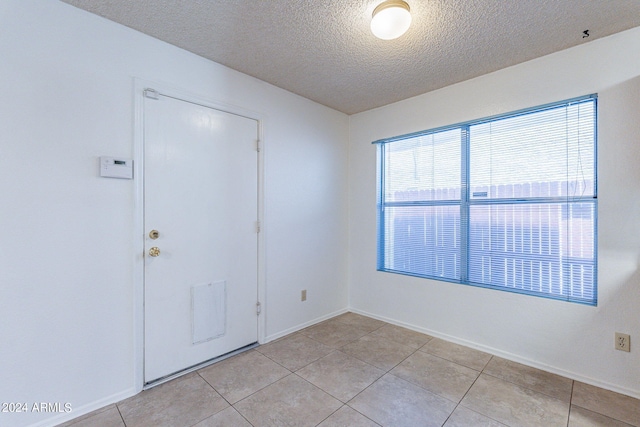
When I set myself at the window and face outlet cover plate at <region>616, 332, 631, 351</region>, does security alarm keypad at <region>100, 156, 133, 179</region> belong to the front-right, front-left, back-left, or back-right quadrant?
back-right

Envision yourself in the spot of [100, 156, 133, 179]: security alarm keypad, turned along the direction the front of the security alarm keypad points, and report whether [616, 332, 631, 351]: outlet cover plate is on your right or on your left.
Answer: on your left

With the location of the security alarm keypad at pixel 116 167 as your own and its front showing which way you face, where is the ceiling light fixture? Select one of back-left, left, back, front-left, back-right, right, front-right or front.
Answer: front-left

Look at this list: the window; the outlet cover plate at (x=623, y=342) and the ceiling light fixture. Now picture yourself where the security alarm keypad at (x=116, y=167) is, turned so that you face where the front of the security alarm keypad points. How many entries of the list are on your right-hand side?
0

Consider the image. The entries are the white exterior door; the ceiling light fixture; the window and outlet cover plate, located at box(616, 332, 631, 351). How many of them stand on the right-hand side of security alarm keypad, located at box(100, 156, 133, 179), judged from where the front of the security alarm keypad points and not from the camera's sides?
0

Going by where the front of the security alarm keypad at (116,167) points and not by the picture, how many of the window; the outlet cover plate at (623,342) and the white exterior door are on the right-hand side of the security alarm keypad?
0

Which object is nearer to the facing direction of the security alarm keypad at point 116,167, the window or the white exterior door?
the window

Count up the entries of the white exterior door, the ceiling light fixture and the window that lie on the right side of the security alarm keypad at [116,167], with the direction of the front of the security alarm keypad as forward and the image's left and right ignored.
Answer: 0

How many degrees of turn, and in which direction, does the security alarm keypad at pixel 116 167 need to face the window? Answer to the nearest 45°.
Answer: approximately 45° to its left

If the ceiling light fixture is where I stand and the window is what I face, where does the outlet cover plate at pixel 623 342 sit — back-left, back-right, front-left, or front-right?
front-right

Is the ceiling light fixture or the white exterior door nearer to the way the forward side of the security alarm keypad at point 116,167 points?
the ceiling light fixture

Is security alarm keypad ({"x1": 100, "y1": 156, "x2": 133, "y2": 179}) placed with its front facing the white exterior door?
no
